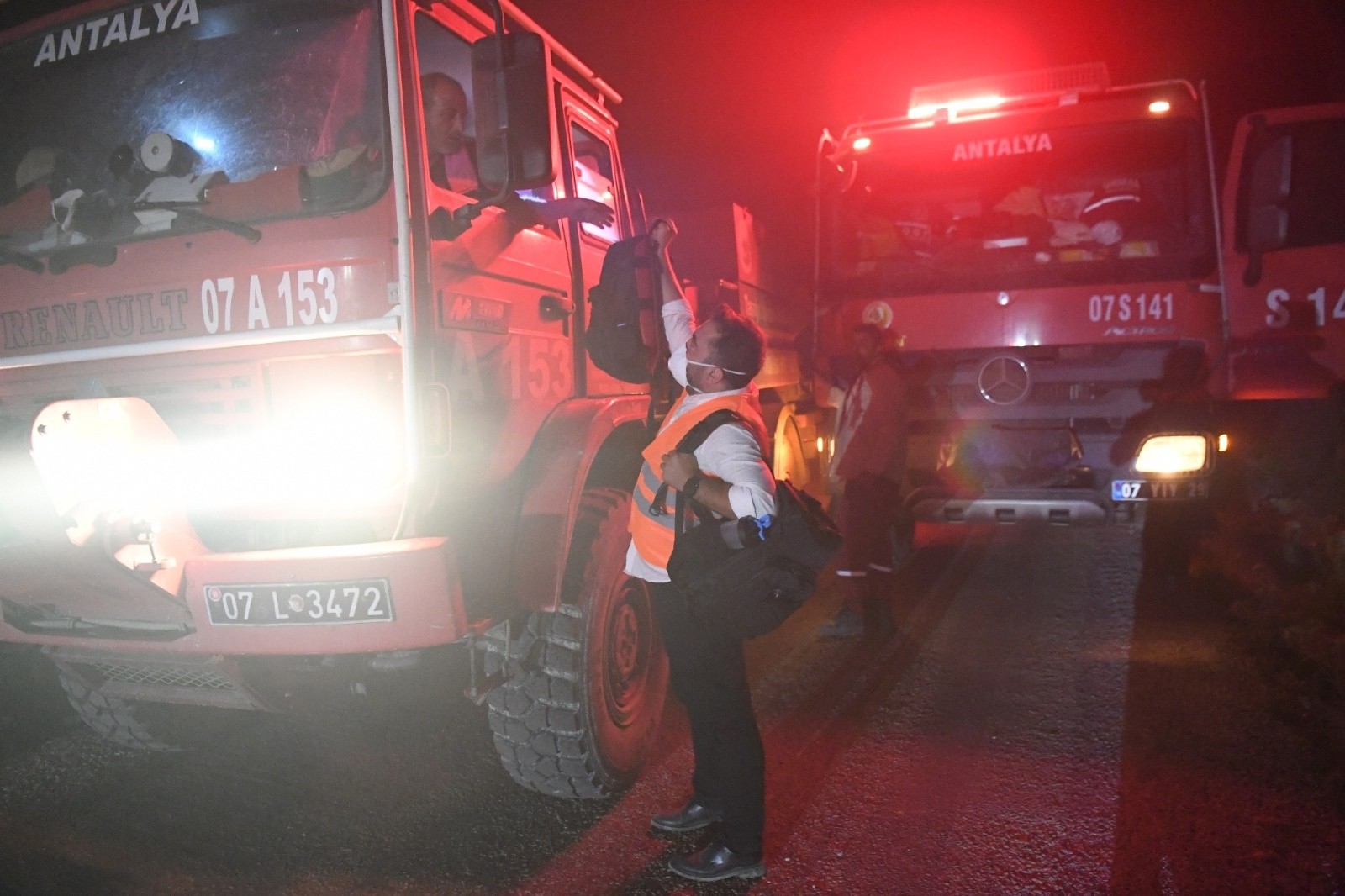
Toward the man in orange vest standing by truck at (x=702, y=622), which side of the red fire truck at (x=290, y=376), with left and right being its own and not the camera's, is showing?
left

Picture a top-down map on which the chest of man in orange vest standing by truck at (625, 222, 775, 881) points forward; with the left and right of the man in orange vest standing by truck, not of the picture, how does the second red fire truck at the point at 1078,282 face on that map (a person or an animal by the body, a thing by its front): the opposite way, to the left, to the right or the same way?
to the left

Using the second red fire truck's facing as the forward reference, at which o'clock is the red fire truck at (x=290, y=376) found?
The red fire truck is roughly at 1 o'clock from the second red fire truck.

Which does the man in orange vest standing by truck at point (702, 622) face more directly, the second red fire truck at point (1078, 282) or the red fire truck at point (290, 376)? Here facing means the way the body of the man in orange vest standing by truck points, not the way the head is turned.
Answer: the red fire truck

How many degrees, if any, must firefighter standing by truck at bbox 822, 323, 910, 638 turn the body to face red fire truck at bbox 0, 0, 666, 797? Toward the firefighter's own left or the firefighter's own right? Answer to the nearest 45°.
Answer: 0° — they already face it

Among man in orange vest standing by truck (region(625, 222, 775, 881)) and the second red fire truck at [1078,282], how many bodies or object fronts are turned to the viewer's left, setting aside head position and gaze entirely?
1

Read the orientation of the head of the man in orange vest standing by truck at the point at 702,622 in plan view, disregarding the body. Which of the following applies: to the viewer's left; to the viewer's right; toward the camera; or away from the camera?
to the viewer's left

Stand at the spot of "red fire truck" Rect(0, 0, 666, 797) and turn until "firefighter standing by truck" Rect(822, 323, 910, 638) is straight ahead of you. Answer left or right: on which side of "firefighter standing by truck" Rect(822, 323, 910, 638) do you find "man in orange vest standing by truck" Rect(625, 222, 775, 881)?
right

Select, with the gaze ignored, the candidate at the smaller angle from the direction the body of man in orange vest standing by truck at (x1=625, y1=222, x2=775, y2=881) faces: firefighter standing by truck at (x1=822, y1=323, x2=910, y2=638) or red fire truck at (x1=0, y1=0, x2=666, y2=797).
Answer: the red fire truck

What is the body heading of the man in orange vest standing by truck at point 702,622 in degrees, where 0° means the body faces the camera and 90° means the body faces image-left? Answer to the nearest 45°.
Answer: approximately 90°

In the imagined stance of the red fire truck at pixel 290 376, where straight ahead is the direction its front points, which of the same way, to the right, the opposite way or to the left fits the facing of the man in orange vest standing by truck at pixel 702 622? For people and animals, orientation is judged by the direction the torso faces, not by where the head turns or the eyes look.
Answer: to the right

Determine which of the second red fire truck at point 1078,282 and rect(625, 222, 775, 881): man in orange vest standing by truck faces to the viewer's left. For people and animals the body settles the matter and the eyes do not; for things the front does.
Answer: the man in orange vest standing by truck

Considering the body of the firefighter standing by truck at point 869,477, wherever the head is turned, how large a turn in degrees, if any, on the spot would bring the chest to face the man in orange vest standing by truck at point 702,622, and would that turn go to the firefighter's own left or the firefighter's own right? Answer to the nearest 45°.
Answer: approximately 45° to the firefighter's own left
